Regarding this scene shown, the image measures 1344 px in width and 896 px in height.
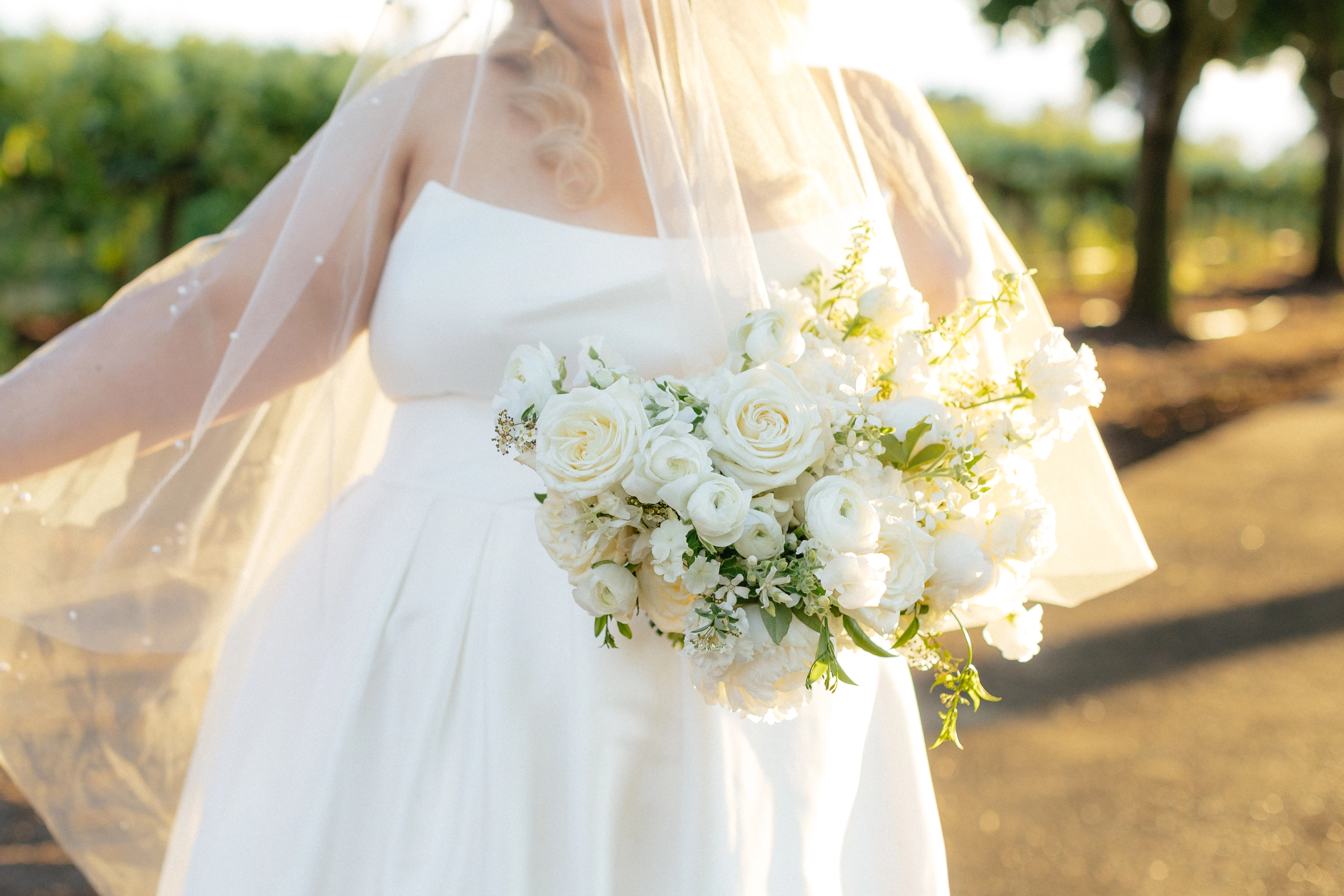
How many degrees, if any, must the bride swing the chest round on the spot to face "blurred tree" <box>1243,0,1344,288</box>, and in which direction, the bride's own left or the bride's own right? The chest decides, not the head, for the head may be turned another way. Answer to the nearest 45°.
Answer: approximately 135° to the bride's own left

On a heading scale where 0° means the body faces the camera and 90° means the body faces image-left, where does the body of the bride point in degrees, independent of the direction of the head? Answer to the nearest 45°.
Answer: approximately 0°

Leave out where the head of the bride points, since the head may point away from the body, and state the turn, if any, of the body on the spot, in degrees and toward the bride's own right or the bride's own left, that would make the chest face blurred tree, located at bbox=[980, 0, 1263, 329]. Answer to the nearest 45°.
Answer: approximately 135° to the bride's own left
